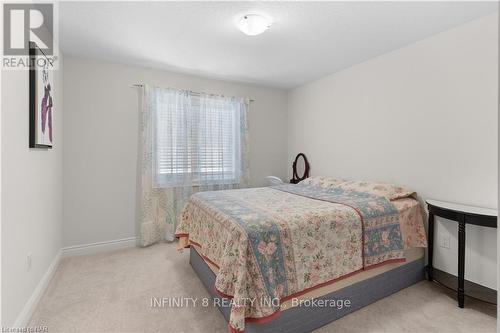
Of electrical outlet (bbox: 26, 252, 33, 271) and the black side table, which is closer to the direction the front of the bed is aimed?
the electrical outlet

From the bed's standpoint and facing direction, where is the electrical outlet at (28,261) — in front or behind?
in front

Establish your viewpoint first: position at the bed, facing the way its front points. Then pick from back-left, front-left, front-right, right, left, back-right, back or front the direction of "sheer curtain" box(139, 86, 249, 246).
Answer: right

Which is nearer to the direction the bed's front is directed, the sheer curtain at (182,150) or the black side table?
the sheer curtain

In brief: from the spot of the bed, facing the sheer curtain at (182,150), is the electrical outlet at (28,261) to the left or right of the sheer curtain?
left

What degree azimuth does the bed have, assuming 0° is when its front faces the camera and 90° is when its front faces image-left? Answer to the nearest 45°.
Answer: approximately 45°
